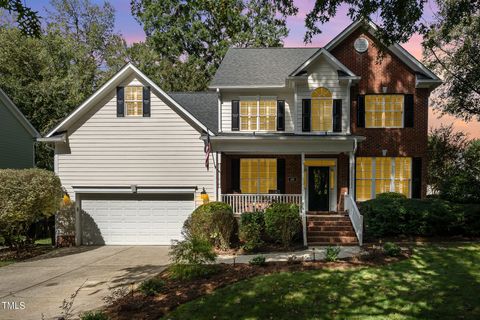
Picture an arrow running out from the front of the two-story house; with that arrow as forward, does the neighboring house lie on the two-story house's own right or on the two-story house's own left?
on the two-story house's own right

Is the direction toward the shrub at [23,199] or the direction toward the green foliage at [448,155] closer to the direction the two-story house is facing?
the shrub

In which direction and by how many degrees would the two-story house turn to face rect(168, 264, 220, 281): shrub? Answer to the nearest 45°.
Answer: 0° — it already faces it

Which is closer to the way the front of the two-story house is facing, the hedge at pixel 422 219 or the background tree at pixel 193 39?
the hedge

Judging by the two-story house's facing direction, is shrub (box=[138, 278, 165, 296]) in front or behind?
in front

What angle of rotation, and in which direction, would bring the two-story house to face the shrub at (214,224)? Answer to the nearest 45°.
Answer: approximately 45° to its right

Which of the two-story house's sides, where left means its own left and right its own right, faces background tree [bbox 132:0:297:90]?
back

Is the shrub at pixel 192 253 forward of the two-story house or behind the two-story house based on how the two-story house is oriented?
forward

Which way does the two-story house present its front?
toward the camera

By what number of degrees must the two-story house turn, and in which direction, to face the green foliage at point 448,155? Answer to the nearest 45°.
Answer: approximately 135° to its left

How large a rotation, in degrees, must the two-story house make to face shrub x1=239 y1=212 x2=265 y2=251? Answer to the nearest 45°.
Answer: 0° — it already faces it
